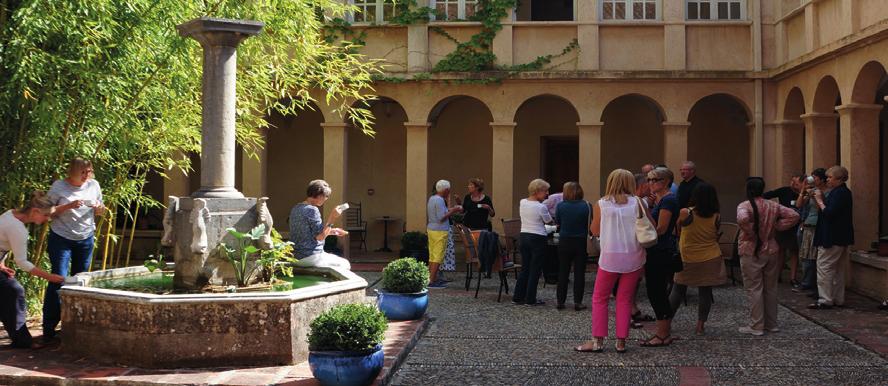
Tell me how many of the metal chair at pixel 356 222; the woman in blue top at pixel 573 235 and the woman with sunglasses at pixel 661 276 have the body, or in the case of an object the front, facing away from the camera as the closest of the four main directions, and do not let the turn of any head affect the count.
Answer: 1

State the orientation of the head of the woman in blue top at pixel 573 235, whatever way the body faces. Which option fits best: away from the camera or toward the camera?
away from the camera

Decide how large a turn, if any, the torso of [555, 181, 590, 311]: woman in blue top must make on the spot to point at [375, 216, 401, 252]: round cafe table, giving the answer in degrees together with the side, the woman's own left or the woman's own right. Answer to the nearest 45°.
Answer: approximately 45° to the woman's own left

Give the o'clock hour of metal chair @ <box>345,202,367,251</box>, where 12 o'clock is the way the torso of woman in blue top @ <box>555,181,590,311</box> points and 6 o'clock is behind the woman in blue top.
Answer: The metal chair is roughly at 11 o'clock from the woman in blue top.

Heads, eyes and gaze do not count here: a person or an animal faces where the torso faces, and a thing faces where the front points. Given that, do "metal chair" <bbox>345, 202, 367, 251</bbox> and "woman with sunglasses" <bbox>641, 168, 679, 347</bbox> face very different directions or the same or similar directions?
very different directions

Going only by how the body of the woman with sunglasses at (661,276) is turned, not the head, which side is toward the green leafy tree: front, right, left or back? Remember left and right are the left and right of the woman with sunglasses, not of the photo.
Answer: front

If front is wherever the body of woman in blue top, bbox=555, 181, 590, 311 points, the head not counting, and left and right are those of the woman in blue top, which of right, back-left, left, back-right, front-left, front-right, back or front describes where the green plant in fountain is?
back-left

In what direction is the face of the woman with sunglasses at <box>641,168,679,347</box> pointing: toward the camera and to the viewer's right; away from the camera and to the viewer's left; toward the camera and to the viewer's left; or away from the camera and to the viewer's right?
toward the camera and to the viewer's left

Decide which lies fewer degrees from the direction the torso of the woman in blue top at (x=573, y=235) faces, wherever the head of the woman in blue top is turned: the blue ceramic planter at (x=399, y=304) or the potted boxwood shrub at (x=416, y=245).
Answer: the potted boxwood shrub

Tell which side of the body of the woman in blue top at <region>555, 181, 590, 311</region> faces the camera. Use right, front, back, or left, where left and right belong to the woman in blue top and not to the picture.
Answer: back

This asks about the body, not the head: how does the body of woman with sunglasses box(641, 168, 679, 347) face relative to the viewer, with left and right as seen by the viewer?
facing to the left of the viewer

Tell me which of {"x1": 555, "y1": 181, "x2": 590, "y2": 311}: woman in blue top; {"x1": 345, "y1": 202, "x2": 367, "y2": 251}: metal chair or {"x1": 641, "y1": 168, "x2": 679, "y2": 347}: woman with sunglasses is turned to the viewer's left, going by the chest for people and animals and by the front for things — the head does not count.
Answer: the woman with sunglasses
